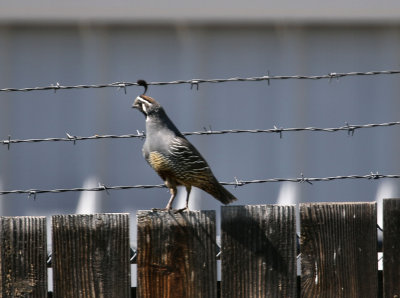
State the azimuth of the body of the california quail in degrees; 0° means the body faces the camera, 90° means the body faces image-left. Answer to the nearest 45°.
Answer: approximately 90°
